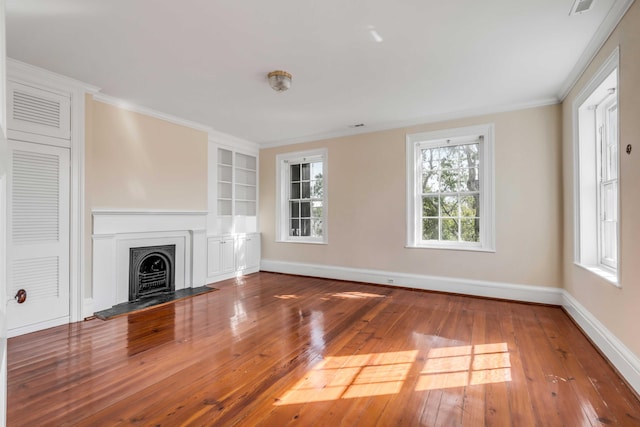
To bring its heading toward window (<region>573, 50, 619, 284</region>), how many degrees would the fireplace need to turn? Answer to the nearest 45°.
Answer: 0° — it already faces it

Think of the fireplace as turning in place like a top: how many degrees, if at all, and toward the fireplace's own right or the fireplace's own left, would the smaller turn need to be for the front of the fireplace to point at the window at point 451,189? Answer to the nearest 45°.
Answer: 0° — it already faces it

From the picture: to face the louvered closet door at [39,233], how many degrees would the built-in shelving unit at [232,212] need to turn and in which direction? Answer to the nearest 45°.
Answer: approximately 90° to its right

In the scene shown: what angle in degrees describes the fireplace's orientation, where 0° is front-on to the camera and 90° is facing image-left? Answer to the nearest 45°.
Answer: approximately 315°

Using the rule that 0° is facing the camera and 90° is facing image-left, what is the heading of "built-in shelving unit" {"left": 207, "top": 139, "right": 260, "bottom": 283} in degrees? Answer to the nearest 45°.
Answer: approximately 315°

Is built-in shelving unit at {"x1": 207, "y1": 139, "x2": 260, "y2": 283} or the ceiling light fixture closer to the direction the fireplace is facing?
the ceiling light fixture

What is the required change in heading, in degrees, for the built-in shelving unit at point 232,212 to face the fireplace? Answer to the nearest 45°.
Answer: approximately 90° to its right

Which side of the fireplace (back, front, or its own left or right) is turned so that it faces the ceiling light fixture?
front

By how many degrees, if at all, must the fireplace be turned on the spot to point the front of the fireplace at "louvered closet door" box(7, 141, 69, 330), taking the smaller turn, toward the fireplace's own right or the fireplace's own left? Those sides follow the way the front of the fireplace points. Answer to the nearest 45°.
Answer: approximately 90° to the fireplace's own right

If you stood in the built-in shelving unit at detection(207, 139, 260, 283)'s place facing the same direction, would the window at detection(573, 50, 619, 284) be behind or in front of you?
in front
